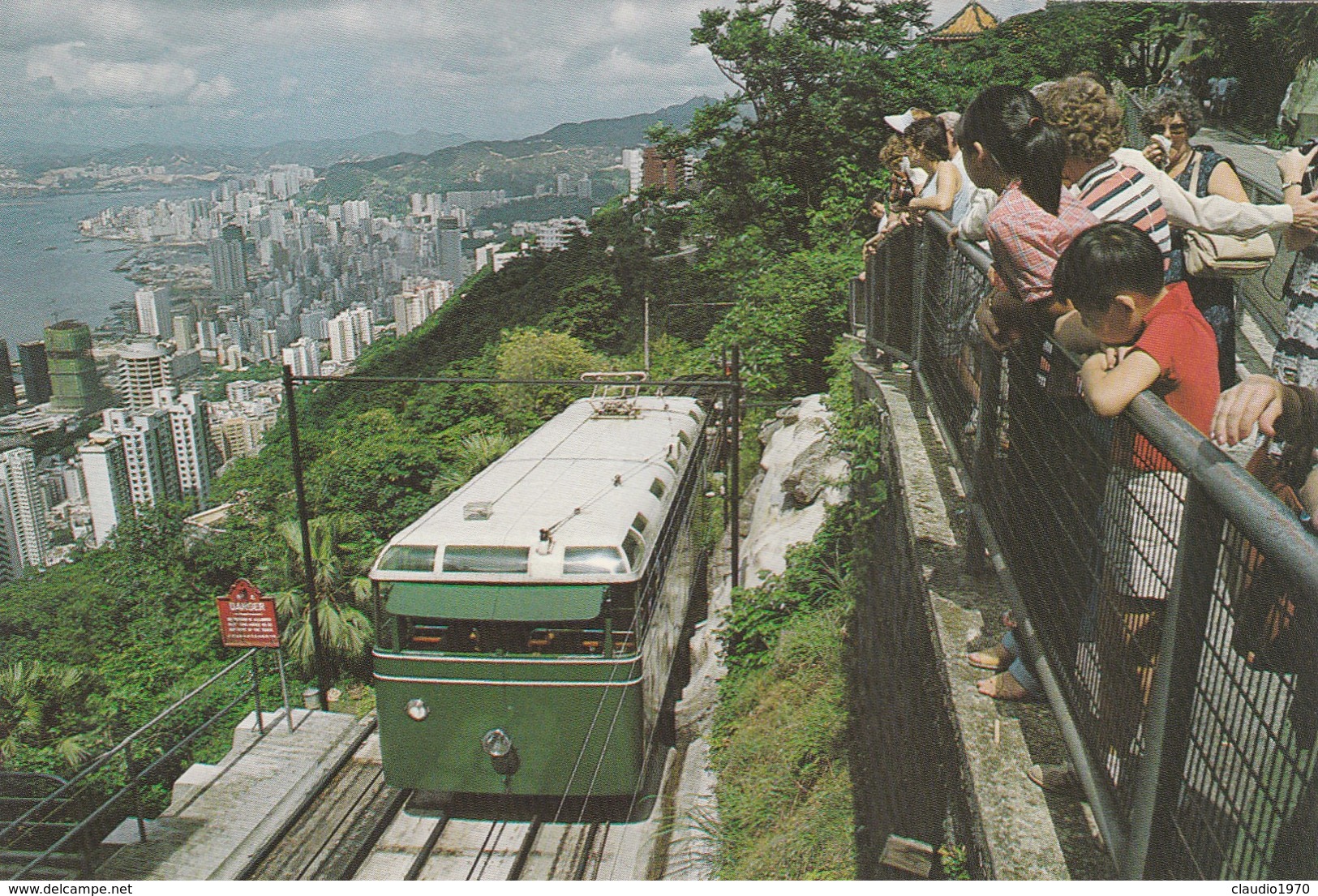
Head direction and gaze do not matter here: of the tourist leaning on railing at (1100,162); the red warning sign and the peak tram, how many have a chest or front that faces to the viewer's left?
1

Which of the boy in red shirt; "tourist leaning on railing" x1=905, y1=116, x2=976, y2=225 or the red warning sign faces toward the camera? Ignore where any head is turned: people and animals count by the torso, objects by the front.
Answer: the red warning sign

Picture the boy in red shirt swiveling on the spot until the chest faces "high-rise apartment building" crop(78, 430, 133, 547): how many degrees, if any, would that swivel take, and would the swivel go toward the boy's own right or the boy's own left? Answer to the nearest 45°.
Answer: approximately 45° to the boy's own right

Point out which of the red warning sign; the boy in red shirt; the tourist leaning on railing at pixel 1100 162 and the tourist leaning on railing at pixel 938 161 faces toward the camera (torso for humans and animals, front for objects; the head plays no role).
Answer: the red warning sign

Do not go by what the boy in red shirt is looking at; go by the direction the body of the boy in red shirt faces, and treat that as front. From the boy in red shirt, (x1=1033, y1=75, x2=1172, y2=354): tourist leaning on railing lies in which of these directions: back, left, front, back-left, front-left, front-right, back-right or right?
right

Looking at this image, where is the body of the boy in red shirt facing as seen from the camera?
to the viewer's left

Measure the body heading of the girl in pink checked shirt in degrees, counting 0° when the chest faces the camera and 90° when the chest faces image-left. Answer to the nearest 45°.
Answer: approximately 90°

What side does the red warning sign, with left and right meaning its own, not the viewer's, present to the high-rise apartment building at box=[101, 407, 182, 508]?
back

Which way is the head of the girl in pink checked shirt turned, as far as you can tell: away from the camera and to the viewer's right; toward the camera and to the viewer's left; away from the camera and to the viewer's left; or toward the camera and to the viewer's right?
away from the camera and to the viewer's left

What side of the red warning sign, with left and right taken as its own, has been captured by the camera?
front

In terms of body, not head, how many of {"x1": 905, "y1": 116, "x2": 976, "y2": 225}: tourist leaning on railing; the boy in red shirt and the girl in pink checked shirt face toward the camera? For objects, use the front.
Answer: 0

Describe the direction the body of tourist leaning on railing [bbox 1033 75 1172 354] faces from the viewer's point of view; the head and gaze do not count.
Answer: to the viewer's left

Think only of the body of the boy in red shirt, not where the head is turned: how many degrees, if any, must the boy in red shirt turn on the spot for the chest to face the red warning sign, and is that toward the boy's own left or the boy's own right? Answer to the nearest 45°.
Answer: approximately 45° to the boy's own right

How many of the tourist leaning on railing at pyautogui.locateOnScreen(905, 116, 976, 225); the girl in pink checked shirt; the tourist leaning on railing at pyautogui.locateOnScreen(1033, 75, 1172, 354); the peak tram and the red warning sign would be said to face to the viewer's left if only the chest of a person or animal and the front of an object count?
3

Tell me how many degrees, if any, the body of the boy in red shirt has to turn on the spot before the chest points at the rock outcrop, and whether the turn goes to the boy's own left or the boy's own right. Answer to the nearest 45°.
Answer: approximately 45° to the boy's own right
